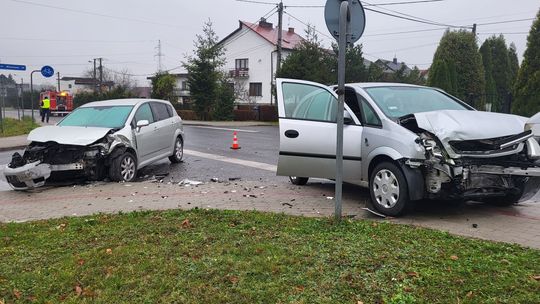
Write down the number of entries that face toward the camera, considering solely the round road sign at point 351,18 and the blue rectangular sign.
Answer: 1

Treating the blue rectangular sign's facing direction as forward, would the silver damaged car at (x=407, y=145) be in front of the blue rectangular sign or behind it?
in front

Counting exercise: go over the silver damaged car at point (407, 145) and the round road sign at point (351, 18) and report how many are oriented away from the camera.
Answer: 1

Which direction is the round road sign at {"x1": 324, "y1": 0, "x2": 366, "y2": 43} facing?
away from the camera

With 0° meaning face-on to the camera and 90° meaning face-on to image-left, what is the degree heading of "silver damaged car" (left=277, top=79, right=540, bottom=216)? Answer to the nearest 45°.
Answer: approximately 315°

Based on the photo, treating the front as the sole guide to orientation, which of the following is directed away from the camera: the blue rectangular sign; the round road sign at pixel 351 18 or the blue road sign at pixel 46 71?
the round road sign
